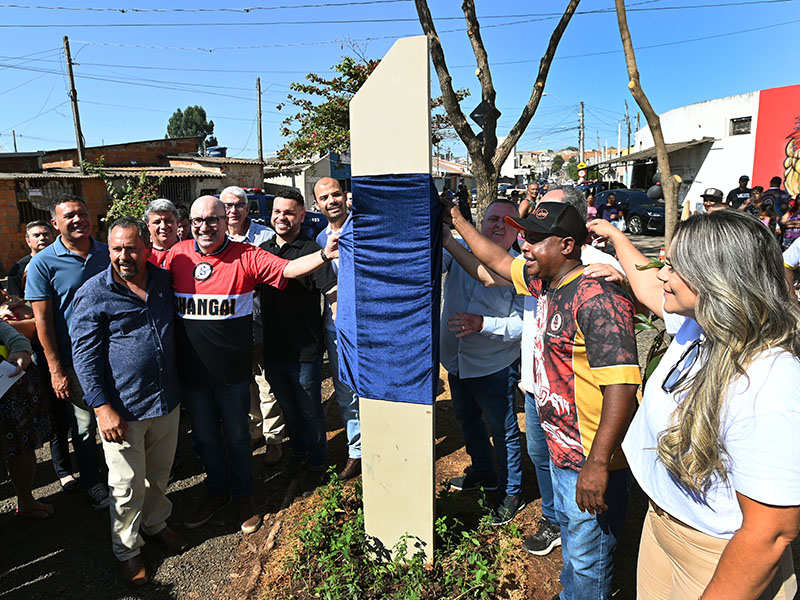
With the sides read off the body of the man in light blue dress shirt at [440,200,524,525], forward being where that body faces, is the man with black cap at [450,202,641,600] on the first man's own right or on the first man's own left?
on the first man's own left

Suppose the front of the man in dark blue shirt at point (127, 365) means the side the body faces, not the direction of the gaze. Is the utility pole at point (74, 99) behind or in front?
behind

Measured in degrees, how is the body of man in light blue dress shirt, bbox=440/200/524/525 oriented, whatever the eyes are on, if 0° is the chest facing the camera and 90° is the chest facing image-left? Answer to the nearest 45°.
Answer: approximately 45°

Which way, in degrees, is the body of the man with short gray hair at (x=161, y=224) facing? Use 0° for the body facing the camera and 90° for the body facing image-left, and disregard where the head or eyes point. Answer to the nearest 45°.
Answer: approximately 0°

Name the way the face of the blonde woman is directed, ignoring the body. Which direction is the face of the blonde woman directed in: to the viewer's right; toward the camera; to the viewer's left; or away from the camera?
to the viewer's left

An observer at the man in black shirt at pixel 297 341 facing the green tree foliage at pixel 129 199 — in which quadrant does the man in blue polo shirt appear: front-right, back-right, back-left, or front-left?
front-left

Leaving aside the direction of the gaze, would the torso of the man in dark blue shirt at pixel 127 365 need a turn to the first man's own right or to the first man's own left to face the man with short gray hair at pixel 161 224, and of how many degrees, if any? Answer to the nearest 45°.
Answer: approximately 135° to the first man's own left

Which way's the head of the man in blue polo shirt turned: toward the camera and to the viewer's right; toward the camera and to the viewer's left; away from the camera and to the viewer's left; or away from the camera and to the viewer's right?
toward the camera and to the viewer's right

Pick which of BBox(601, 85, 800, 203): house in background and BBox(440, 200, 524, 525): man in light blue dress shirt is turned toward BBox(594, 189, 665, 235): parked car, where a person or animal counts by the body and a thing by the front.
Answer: the house in background
